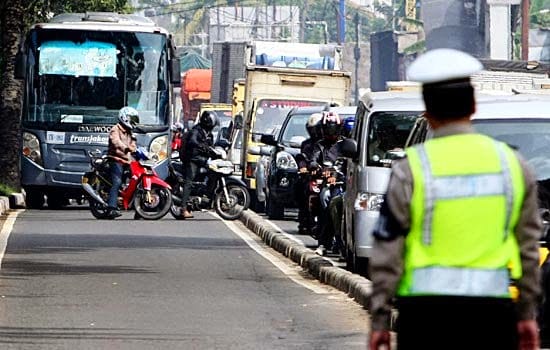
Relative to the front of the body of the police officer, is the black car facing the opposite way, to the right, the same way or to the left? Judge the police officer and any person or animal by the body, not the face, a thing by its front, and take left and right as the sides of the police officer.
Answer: the opposite way

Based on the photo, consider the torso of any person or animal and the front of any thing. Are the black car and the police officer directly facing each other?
yes

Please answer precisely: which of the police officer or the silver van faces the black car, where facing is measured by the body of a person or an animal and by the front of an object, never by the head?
the police officer

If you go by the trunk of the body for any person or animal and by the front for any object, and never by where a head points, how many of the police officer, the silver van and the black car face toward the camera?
2

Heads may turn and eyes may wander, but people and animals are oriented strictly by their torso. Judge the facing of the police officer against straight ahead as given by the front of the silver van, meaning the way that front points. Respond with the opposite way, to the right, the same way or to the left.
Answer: the opposite way

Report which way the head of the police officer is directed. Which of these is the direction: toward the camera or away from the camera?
away from the camera

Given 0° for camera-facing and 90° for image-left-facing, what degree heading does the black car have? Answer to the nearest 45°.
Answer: approximately 0°

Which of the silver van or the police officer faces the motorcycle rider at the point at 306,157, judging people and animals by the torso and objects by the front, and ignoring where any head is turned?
the police officer

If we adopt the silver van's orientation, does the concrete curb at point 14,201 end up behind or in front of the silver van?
behind

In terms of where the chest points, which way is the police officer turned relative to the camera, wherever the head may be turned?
away from the camera
